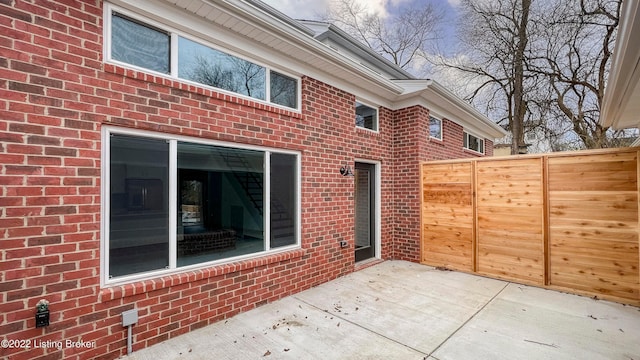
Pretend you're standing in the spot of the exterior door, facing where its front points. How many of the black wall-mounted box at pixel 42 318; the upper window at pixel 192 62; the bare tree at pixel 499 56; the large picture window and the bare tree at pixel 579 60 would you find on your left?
2

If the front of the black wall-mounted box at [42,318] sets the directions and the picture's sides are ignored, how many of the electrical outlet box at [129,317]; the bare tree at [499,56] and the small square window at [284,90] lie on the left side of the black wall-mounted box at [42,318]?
3

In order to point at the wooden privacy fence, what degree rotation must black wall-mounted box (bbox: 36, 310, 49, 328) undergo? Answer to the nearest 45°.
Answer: approximately 90° to its left

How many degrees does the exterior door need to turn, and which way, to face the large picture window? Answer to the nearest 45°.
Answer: approximately 90° to its right

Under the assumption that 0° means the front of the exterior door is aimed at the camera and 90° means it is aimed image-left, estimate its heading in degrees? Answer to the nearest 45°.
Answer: approximately 315°

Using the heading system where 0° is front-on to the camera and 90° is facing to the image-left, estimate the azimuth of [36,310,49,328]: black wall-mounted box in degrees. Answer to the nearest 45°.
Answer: approximately 0°

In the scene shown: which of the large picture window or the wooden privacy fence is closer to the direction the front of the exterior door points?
the wooden privacy fence

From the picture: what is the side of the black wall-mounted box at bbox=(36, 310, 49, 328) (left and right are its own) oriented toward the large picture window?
left

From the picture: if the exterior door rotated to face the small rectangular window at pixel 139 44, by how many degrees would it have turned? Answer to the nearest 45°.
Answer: approximately 90° to its right

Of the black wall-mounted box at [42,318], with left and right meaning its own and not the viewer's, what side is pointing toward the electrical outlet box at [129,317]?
left

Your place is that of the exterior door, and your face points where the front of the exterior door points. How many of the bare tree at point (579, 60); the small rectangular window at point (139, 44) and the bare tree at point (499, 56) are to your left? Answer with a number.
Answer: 2
